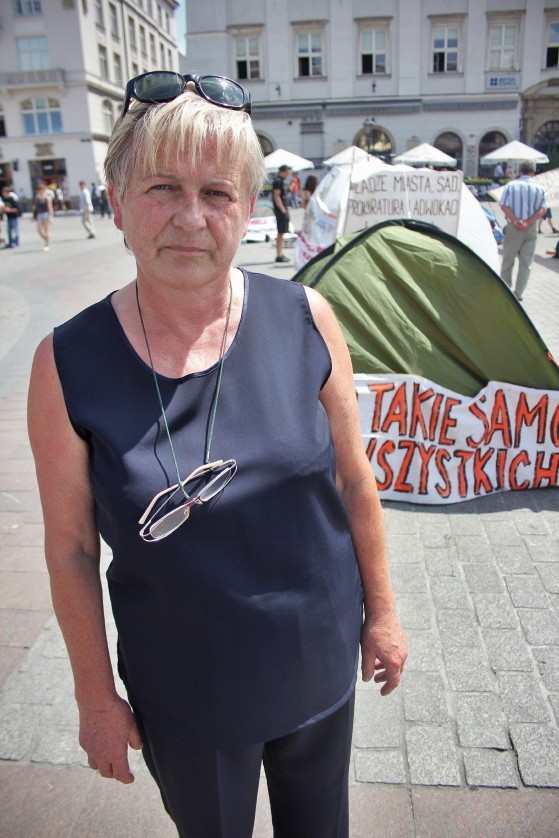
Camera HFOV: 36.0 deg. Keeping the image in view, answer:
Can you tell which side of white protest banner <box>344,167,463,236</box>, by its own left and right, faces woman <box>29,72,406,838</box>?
front

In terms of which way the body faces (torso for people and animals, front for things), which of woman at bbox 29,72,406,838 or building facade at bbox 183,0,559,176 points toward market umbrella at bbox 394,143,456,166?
the building facade

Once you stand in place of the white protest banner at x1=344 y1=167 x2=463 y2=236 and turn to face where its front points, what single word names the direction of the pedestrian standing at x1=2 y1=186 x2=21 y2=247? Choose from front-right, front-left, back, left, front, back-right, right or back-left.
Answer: back-right

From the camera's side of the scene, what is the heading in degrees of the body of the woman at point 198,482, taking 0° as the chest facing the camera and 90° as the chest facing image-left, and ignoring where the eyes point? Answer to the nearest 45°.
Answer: approximately 0°

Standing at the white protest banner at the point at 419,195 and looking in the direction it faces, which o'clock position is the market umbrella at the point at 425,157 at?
The market umbrella is roughly at 6 o'clock from the white protest banner.

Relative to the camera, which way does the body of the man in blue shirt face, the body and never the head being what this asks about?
away from the camera

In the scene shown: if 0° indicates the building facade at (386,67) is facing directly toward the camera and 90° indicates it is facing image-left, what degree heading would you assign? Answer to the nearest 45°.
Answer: approximately 0°
